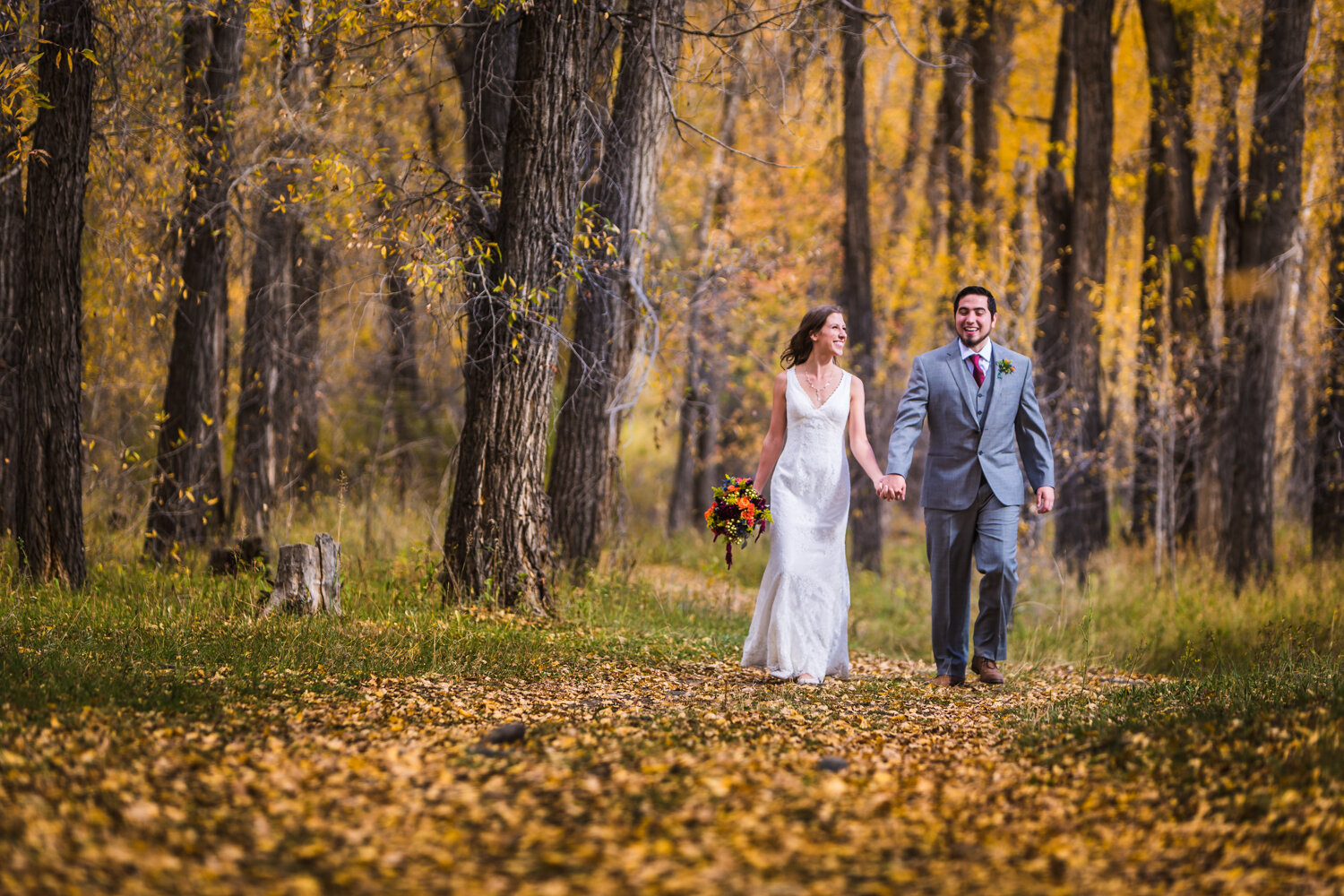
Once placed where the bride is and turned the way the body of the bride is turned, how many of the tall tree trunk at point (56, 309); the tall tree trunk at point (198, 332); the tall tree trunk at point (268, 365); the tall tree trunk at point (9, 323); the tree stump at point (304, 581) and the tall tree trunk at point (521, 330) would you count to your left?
0

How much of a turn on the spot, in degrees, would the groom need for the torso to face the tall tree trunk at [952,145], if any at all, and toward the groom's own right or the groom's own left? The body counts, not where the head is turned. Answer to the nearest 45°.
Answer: approximately 180°

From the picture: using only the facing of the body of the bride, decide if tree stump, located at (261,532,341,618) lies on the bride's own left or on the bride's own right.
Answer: on the bride's own right

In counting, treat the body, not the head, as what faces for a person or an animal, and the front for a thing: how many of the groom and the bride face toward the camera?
2

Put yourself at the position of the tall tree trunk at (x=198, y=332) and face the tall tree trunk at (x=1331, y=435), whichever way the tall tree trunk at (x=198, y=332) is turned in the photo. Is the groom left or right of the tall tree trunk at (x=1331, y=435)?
right

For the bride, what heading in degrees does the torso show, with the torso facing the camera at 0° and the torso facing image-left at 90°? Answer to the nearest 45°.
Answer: approximately 0°

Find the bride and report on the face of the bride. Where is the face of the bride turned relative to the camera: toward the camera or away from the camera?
toward the camera

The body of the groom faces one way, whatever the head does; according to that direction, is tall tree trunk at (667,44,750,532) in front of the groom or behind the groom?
behind

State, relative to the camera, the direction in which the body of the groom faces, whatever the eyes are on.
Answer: toward the camera

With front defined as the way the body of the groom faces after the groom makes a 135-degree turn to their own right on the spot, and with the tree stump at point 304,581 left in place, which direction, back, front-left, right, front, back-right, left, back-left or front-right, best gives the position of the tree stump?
front-left

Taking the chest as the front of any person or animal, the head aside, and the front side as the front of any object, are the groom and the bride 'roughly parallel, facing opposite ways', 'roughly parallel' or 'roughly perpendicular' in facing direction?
roughly parallel

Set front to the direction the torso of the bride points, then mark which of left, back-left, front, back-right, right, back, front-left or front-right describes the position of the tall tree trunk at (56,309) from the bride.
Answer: right

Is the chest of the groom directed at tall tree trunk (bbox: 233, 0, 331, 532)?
no
